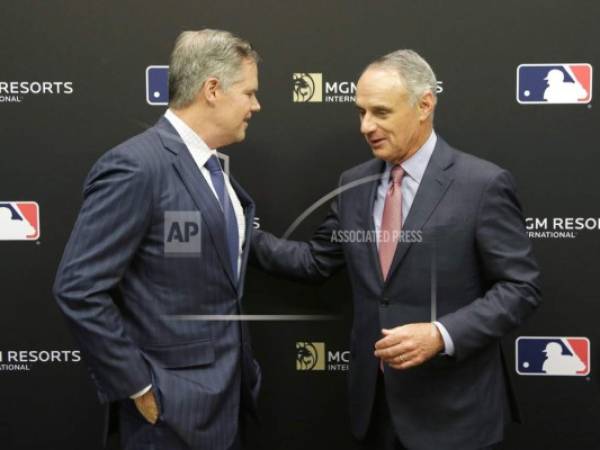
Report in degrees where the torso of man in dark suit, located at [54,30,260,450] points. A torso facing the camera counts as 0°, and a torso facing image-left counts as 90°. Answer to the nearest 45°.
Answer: approximately 315°

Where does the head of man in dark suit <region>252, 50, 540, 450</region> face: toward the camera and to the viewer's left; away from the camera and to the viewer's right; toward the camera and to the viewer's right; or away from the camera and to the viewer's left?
toward the camera and to the viewer's left

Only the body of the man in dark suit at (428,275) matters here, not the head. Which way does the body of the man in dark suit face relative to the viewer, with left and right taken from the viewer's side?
facing the viewer and to the left of the viewer

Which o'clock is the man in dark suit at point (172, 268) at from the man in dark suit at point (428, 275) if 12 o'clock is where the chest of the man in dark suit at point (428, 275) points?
the man in dark suit at point (172, 268) is roughly at 1 o'clock from the man in dark suit at point (428, 275).

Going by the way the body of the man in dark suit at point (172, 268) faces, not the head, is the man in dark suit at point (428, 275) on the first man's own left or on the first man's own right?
on the first man's own left

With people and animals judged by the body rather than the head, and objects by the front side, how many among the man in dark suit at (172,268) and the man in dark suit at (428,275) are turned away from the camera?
0

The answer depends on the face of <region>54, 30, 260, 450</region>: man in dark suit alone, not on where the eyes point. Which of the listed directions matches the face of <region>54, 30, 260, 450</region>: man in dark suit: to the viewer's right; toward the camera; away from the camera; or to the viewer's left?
to the viewer's right

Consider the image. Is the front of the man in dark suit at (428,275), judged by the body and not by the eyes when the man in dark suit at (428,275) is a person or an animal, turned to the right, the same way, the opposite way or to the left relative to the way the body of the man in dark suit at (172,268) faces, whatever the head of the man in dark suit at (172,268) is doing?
to the right
